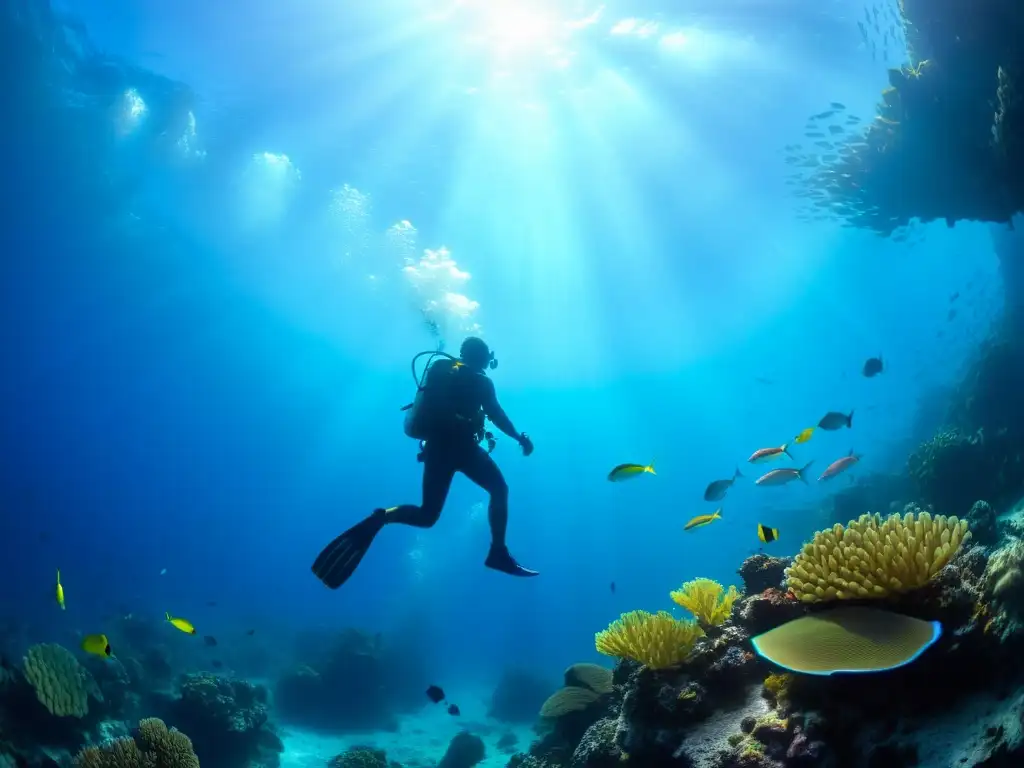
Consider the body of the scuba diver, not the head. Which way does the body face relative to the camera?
to the viewer's right

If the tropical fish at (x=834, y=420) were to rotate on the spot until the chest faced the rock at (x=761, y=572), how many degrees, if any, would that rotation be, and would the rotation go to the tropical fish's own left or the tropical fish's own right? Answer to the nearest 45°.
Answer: approximately 90° to the tropical fish's own left

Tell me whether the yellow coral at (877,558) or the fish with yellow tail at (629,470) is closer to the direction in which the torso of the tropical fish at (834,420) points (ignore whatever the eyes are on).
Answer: the fish with yellow tail

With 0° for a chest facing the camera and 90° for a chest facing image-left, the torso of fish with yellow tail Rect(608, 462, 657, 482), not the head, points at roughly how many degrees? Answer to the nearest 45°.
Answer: approximately 90°

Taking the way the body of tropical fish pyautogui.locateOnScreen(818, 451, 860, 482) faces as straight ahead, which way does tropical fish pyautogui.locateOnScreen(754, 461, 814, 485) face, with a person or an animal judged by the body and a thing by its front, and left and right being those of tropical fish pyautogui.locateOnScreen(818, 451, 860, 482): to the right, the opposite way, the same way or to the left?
the same way

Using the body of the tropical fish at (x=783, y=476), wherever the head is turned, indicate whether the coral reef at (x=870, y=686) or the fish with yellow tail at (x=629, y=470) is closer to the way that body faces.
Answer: the fish with yellow tail

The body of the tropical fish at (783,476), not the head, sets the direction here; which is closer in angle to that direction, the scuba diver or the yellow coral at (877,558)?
the scuba diver

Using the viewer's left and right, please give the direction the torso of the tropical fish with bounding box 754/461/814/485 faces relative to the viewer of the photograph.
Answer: facing to the left of the viewer

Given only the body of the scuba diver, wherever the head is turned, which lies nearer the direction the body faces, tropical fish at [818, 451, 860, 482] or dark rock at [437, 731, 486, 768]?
the tropical fish

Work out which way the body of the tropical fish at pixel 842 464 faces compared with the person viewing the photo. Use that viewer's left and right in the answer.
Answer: facing to the left of the viewer

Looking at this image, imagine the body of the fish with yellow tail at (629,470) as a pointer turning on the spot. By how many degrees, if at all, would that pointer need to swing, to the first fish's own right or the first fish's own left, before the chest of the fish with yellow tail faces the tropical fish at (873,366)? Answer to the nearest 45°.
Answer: approximately 135° to the first fish's own right

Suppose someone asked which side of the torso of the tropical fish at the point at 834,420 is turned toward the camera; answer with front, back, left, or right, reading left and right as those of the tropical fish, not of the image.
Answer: left

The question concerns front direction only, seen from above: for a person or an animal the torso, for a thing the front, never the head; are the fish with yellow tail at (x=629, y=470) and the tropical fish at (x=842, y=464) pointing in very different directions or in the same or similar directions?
same or similar directions

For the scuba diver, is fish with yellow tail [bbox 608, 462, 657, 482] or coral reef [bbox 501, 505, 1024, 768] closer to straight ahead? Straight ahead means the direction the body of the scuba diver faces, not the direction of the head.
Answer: the fish with yellow tail
